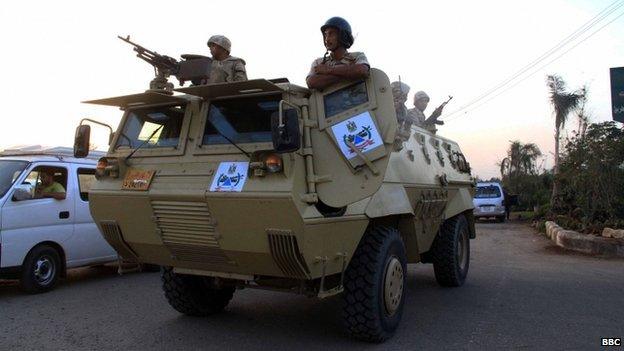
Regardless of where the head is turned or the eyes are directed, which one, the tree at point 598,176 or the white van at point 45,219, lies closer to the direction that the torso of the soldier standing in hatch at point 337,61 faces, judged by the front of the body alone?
the white van

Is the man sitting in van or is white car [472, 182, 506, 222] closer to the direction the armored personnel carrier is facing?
the man sitting in van

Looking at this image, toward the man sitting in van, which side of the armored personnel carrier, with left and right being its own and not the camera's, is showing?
right

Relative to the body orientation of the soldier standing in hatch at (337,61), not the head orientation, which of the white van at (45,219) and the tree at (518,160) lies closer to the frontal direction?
the white van

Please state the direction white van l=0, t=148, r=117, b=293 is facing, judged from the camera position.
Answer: facing the viewer and to the left of the viewer

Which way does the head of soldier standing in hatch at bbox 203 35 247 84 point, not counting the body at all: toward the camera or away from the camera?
toward the camera

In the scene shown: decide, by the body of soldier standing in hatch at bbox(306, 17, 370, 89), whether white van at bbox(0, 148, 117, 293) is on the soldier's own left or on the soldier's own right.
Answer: on the soldier's own right

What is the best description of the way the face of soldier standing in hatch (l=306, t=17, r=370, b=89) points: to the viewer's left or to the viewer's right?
to the viewer's left

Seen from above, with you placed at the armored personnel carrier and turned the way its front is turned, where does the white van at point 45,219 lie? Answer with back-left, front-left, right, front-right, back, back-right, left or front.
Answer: right

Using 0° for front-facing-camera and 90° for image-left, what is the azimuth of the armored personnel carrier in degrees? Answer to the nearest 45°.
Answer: approximately 45°

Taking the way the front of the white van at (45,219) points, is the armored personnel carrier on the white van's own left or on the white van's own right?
on the white van's own left

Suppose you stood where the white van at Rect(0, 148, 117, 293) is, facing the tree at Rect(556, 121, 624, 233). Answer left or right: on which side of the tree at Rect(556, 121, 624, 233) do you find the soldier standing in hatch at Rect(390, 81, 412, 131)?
right
